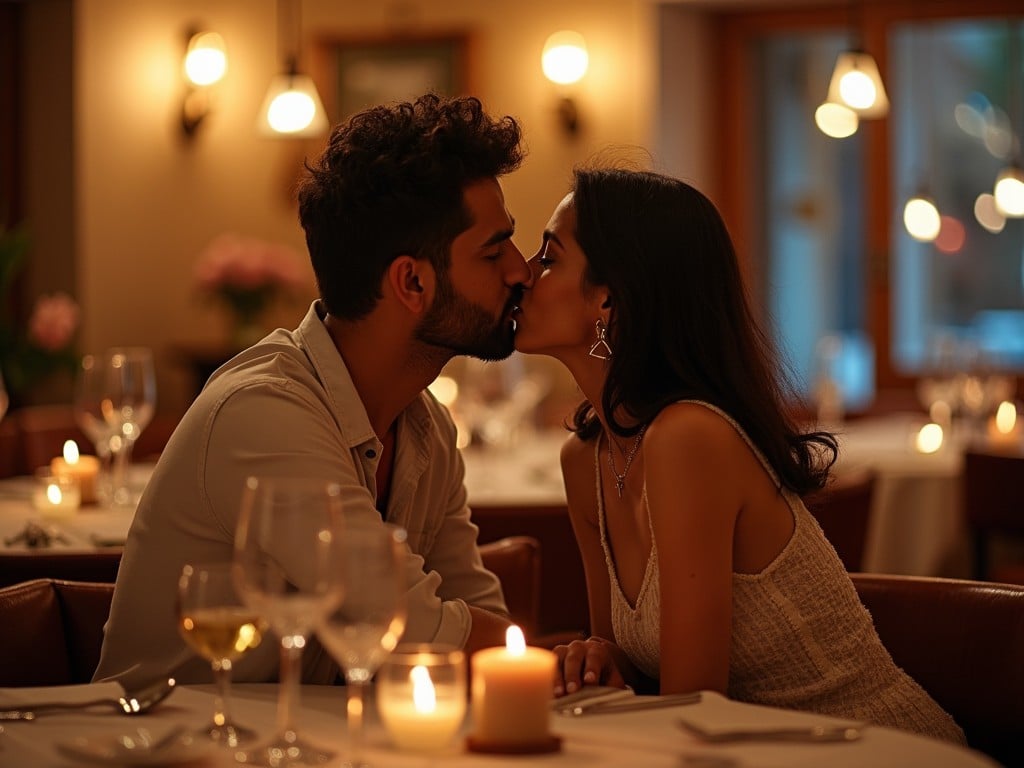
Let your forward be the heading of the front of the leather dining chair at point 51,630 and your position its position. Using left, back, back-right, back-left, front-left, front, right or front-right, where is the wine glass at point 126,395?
back-left

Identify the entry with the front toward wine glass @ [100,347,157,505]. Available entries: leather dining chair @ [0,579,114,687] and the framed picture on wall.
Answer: the framed picture on wall

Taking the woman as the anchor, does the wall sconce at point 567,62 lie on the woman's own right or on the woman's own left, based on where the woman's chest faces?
on the woman's own right

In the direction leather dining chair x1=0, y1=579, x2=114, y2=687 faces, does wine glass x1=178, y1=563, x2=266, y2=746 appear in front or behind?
in front

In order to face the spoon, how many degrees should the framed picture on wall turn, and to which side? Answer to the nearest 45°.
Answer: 0° — it already faces it

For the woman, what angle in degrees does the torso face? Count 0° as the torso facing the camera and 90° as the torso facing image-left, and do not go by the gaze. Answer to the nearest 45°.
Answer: approximately 45°

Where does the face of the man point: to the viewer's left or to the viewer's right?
to the viewer's right

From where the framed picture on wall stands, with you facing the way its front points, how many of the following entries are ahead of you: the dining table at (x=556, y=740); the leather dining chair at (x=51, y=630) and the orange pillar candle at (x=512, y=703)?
3

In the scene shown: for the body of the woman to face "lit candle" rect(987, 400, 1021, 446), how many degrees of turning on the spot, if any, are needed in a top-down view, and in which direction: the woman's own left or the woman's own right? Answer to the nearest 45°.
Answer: approximately 135° to the woman's own right

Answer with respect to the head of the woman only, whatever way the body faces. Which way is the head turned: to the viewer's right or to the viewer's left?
to the viewer's left

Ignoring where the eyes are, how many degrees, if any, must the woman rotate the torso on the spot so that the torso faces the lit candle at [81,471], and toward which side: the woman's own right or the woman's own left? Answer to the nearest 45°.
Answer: approximately 90° to the woman's own right

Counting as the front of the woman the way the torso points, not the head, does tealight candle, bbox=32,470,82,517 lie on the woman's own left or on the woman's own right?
on the woman's own right

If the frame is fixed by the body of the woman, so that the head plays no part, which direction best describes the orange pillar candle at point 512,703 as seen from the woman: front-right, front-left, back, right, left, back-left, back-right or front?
front-left
